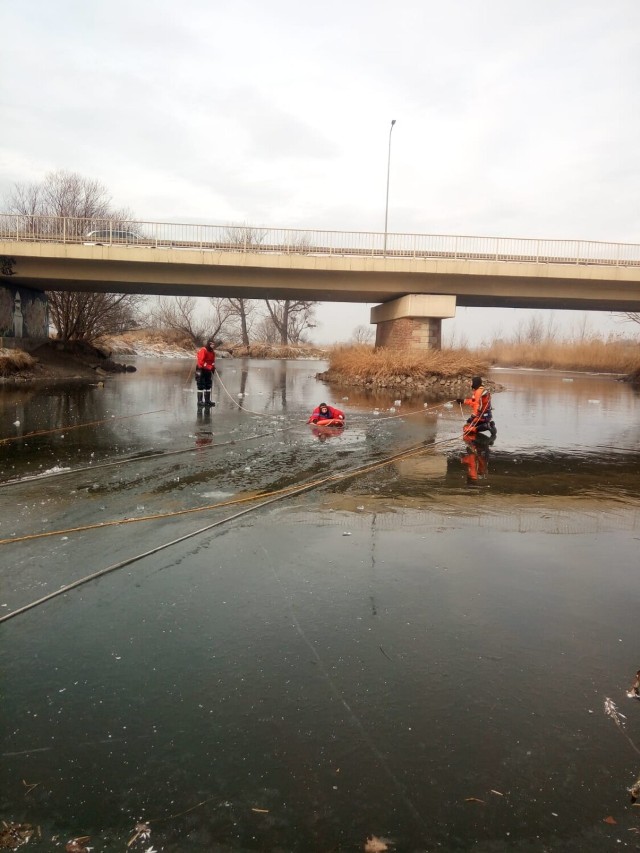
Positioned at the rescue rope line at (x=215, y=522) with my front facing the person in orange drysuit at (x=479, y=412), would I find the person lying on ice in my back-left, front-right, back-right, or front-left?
front-left

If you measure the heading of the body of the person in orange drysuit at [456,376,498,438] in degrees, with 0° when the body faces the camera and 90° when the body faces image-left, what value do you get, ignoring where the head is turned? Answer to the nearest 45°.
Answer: approximately 90°

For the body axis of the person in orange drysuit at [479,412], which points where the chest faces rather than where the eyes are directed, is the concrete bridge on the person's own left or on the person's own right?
on the person's own right

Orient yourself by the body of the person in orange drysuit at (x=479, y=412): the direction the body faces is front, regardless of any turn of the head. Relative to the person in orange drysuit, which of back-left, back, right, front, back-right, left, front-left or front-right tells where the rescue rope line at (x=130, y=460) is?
front-left

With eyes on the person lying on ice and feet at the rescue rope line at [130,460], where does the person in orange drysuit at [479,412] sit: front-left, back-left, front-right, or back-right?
front-right

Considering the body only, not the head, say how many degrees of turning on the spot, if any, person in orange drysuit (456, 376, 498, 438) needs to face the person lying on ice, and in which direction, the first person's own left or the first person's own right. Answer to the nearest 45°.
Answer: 0° — they already face them

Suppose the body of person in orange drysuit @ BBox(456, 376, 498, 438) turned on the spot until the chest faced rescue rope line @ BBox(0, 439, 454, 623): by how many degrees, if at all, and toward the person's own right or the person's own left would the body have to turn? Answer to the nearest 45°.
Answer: approximately 90° to the person's own left

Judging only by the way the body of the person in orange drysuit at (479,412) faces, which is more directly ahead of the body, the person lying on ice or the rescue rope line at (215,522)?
the person lying on ice
